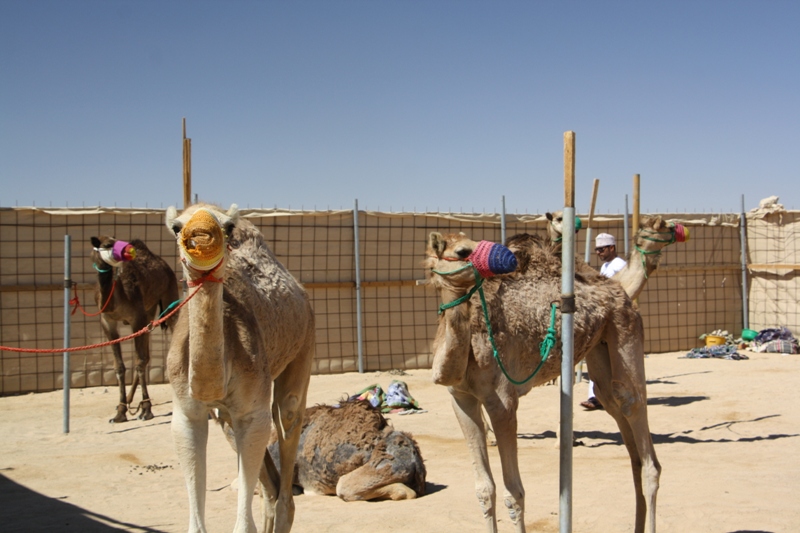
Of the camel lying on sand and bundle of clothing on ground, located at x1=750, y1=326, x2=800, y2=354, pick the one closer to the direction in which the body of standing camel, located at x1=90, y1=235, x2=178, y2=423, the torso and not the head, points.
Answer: the camel lying on sand

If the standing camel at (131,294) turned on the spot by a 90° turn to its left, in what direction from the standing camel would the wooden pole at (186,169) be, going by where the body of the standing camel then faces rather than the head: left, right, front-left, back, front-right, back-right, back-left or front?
front-right

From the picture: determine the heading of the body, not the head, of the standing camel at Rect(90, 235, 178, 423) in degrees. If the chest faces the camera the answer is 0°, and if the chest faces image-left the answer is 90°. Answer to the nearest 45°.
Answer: approximately 45°

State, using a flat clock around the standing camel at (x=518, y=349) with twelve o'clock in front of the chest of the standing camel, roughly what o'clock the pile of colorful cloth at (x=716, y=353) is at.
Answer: The pile of colorful cloth is roughly at 5 o'clock from the standing camel.

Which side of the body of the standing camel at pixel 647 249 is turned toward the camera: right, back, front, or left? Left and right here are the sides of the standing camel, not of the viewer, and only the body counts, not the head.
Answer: right

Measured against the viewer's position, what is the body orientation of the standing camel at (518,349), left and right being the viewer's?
facing the viewer and to the left of the viewer

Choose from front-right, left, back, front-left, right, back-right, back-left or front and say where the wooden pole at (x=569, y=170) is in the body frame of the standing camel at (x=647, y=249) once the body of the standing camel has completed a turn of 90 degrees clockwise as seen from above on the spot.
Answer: front

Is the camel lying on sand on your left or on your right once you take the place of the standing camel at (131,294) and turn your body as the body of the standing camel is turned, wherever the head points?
on your left

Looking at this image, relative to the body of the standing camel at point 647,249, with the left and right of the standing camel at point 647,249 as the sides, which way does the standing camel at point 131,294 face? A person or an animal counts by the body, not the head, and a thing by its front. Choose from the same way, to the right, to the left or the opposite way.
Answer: to the right

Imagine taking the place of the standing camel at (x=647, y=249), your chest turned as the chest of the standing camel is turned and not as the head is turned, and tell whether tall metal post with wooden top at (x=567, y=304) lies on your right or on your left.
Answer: on your right

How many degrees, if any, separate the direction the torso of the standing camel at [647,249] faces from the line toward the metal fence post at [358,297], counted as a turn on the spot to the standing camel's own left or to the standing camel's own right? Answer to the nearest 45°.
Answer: approximately 135° to the standing camel's own left

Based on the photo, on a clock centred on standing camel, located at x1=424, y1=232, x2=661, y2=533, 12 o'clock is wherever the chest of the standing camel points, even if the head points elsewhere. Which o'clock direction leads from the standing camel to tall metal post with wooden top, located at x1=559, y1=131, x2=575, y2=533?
The tall metal post with wooden top is roughly at 10 o'clock from the standing camel.
